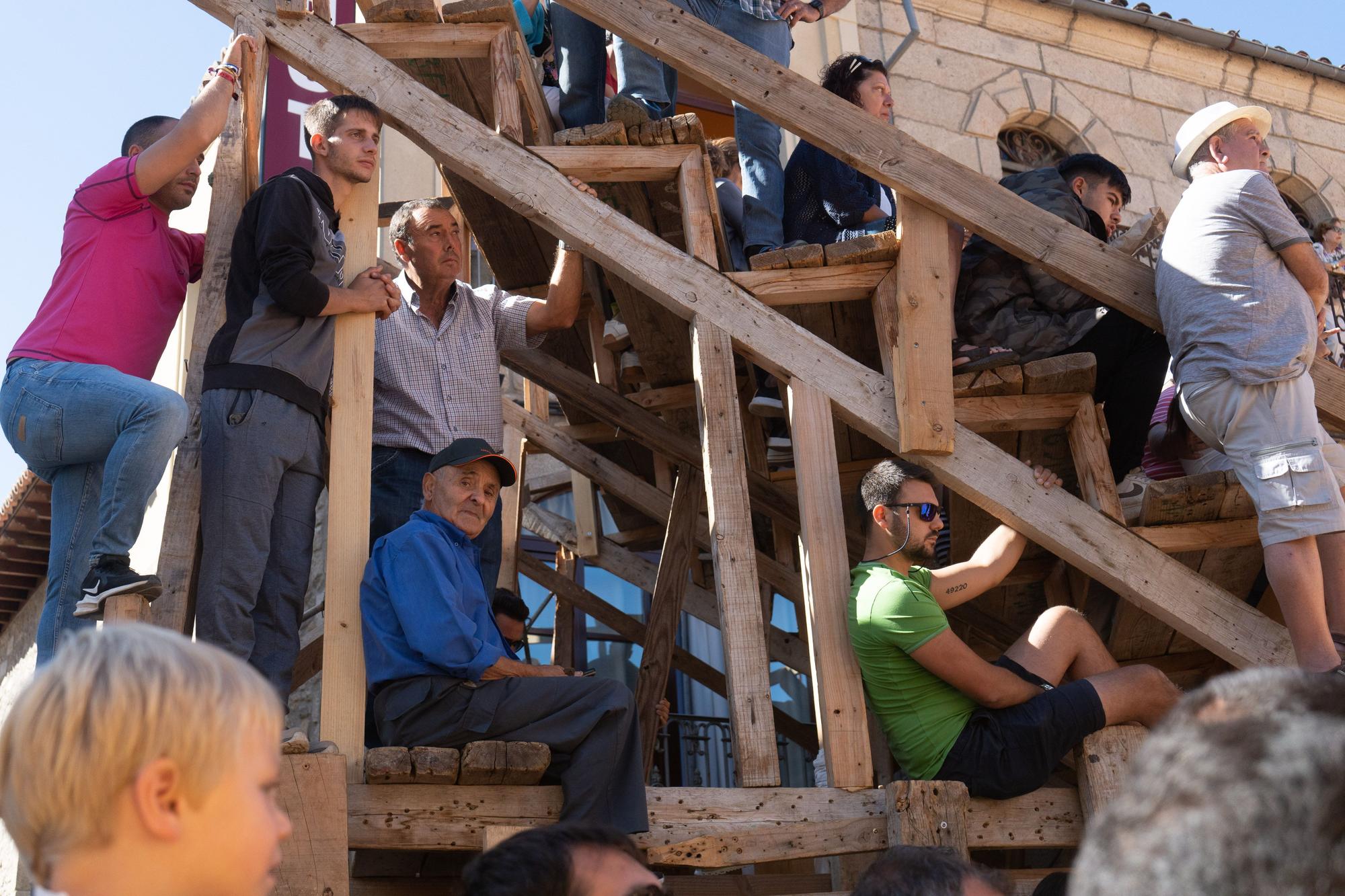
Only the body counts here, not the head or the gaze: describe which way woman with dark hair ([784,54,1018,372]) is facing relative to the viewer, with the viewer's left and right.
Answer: facing to the right of the viewer

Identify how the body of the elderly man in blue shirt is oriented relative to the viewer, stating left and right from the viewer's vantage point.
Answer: facing to the right of the viewer

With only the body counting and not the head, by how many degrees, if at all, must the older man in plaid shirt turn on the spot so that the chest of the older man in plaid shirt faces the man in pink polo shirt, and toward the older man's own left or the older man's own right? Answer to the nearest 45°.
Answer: approximately 90° to the older man's own right

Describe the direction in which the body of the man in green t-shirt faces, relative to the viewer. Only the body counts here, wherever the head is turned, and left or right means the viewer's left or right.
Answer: facing to the right of the viewer

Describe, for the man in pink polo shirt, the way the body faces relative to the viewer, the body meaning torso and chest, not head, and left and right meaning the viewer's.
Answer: facing to the right of the viewer

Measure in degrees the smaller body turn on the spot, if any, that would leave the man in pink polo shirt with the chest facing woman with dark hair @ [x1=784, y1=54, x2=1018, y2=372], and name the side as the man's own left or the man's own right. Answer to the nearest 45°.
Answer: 0° — they already face them

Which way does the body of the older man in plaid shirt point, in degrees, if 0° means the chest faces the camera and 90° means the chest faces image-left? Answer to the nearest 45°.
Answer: approximately 315°

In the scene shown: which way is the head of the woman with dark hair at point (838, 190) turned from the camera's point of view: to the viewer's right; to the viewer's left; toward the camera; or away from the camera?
to the viewer's right
